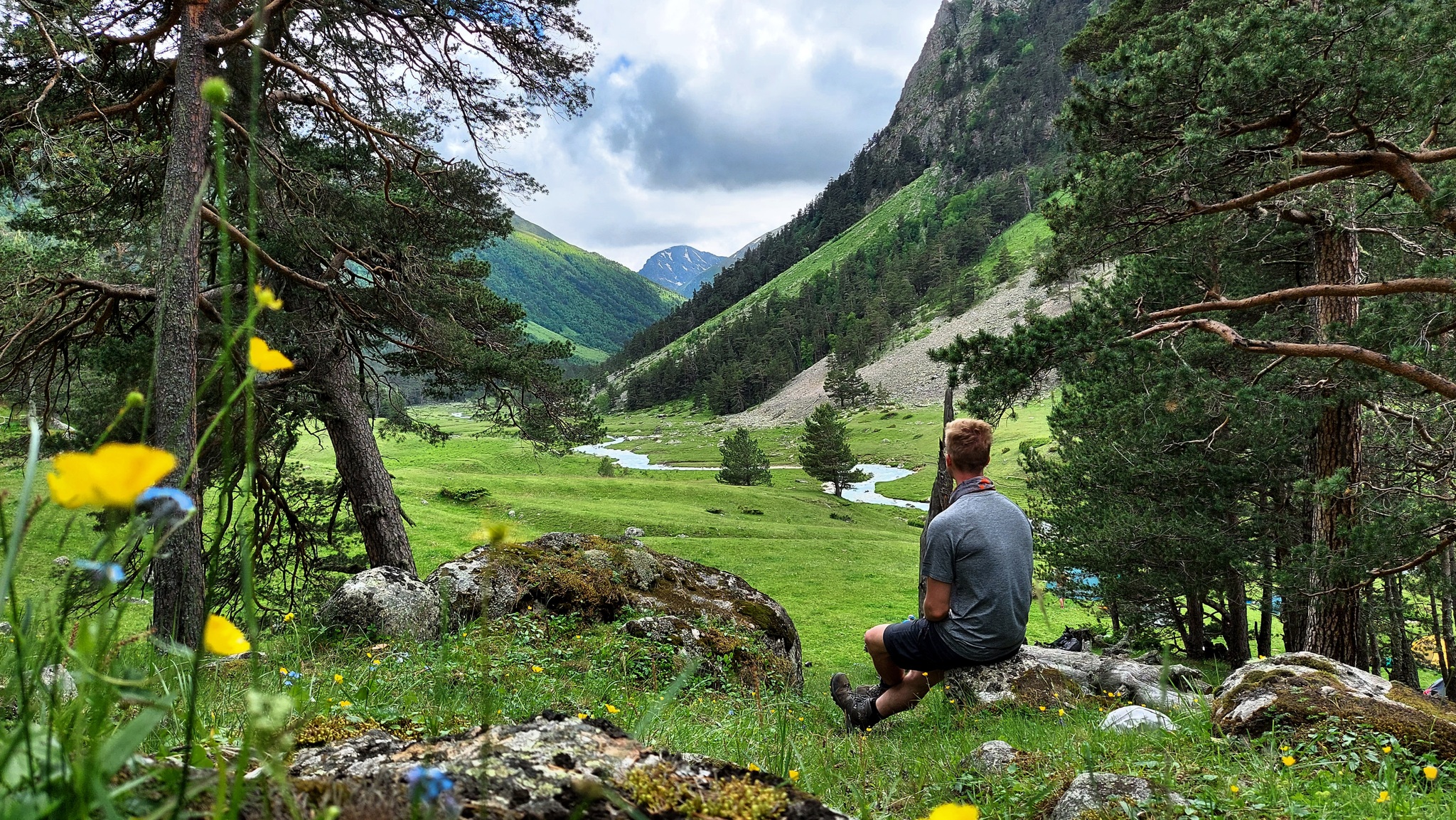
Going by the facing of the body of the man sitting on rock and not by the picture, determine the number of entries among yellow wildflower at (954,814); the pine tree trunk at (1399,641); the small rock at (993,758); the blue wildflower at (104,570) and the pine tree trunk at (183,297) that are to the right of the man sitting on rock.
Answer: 1

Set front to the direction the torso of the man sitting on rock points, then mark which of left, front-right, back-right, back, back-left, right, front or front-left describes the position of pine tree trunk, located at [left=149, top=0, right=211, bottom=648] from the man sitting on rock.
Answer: front-left

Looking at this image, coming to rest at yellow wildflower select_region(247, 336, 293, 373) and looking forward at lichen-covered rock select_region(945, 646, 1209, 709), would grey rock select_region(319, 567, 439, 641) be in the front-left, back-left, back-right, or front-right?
front-left

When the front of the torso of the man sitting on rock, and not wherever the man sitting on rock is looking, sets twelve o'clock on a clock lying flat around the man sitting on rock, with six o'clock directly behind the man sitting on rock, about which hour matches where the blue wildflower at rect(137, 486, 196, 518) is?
The blue wildflower is roughly at 8 o'clock from the man sitting on rock.

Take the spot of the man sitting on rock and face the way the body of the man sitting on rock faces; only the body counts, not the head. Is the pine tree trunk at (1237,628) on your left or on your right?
on your right

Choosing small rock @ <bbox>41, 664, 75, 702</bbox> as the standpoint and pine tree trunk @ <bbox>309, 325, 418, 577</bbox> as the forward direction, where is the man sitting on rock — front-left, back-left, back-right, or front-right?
front-right

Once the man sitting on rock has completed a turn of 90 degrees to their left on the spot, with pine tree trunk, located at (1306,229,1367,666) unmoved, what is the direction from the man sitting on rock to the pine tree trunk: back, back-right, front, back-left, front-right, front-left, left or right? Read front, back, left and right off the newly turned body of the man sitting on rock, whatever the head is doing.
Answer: back

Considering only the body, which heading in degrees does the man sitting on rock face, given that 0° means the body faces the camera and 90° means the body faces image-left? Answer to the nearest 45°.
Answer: approximately 135°

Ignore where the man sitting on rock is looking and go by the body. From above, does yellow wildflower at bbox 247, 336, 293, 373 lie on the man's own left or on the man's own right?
on the man's own left

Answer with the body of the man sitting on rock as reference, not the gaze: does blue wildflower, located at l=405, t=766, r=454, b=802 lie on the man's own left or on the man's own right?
on the man's own left

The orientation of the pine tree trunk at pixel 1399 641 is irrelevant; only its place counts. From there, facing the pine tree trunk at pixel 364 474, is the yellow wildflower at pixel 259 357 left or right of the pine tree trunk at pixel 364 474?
left

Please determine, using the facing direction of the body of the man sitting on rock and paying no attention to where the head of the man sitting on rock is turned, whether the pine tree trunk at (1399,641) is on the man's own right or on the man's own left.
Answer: on the man's own right

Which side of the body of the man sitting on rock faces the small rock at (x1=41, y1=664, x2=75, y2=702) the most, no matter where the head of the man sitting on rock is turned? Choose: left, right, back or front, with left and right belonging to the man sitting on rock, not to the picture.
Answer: left

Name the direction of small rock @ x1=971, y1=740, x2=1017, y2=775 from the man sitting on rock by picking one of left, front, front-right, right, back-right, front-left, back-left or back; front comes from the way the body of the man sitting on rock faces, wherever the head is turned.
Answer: back-left
